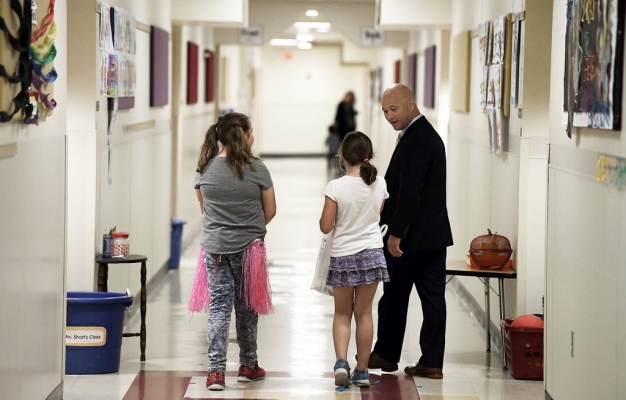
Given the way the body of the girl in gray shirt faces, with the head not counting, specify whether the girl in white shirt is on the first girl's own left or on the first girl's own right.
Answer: on the first girl's own right

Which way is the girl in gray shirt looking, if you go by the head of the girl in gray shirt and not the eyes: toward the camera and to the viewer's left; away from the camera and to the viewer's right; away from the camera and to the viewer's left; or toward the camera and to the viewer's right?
away from the camera and to the viewer's right

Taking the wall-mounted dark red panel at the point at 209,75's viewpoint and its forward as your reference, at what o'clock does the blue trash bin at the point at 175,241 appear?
The blue trash bin is roughly at 3 o'clock from the wall-mounted dark red panel.

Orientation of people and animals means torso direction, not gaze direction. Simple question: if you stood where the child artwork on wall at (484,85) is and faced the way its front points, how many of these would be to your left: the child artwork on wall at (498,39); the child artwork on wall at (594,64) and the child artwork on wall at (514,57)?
3

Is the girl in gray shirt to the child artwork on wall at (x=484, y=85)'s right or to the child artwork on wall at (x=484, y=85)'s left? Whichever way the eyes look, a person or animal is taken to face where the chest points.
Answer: on its left

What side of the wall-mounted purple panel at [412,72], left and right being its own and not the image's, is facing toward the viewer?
left

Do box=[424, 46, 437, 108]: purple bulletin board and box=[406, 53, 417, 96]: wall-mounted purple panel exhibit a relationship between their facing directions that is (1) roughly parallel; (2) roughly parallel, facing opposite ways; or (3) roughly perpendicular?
roughly parallel

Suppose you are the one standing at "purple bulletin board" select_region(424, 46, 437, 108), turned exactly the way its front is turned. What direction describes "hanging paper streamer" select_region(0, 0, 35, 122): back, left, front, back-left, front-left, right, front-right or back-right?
left

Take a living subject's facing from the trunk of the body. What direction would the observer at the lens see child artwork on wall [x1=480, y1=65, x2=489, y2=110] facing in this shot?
facing to the left of the viewer

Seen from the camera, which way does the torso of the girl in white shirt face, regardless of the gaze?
away from the camera

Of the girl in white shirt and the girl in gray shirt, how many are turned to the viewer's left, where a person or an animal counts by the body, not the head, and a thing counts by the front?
0

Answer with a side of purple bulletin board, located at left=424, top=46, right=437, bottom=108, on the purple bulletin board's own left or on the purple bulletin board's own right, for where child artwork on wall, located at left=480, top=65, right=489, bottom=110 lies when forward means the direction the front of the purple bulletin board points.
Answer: on the purple bulletin board's own left

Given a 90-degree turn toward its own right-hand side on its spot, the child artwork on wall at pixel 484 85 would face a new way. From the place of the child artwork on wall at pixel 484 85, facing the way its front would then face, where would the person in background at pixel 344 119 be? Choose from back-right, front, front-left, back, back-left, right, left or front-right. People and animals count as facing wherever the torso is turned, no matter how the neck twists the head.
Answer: front

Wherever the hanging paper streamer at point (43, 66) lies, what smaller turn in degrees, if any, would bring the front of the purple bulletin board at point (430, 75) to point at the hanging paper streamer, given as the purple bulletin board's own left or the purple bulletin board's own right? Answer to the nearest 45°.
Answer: approximately 90° to the purple bulletin board's own left

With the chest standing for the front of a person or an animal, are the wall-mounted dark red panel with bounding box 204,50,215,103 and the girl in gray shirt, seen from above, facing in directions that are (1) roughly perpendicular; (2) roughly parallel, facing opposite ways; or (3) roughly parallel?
roughly perpendicular

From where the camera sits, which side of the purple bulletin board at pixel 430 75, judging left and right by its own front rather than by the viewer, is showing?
left

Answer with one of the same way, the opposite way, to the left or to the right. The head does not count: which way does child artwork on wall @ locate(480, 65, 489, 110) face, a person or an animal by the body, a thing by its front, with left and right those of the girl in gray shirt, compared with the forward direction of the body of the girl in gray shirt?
to the left

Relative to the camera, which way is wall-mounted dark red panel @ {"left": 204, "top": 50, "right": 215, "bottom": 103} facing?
to the viewer's right

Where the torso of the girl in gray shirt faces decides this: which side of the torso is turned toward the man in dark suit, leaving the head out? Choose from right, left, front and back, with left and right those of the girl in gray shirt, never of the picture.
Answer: right
